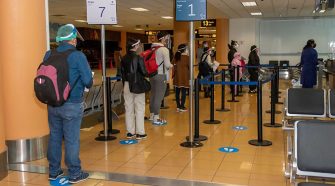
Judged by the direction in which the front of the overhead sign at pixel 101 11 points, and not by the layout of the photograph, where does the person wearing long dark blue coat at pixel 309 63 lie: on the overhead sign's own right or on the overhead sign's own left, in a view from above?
on the overhead sign's own left

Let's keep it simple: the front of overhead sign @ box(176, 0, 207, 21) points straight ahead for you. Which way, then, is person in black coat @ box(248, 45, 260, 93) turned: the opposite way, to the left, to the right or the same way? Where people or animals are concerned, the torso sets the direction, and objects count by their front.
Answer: the opposite way

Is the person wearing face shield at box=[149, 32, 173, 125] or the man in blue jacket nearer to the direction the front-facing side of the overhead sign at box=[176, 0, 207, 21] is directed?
the man in blue jacket

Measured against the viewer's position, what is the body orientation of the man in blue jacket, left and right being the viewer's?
facing away from the viewer and to the right of the viewer

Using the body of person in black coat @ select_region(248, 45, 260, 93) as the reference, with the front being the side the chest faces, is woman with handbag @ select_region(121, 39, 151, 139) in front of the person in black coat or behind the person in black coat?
behind
